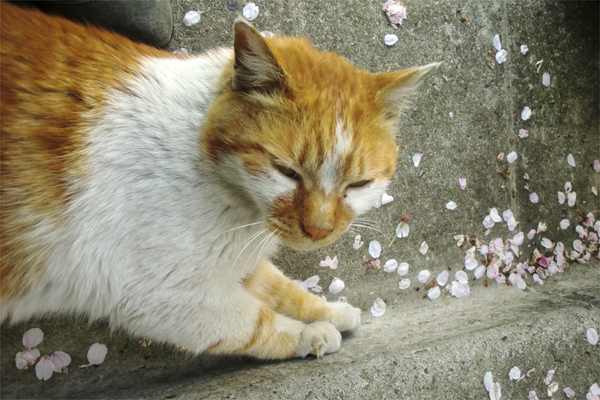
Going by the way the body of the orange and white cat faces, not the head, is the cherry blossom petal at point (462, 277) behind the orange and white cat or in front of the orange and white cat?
in front

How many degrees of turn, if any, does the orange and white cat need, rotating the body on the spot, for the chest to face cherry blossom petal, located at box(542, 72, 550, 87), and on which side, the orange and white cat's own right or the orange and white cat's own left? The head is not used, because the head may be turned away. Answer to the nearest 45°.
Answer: approximately 45° to the orange and white cat's own left

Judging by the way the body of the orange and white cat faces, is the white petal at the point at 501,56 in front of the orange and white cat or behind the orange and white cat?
in front

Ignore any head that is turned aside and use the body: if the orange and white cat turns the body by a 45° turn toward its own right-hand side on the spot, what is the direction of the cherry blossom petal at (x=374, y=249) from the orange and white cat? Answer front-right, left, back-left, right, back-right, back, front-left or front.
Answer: left

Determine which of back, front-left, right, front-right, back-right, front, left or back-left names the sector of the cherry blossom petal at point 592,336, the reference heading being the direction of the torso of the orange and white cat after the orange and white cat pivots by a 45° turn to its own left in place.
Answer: front-right

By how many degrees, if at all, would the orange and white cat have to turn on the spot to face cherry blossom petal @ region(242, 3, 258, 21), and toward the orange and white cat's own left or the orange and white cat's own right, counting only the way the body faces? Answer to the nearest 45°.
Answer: approximately 90° to the orange and white cat's own left

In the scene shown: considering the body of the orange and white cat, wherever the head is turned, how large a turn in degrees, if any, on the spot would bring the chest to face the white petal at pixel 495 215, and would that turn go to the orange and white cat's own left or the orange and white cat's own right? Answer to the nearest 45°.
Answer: approximately 45° to the orange and white cat's own left

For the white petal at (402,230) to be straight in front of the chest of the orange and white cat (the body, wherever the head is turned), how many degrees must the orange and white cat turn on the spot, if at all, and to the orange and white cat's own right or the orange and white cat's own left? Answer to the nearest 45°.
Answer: approximately 45° to the orange and white cat's own left

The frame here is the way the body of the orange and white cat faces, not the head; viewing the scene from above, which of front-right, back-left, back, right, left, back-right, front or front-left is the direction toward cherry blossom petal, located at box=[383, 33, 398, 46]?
front-left

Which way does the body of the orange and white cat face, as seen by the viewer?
to the viewer's right

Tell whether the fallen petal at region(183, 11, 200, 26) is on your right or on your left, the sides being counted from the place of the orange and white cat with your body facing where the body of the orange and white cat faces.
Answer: on your left

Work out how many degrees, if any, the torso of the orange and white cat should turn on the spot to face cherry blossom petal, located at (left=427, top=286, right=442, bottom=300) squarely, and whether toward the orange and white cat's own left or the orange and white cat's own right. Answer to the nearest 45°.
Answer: approximately 45° to the orange and white cat's own left
